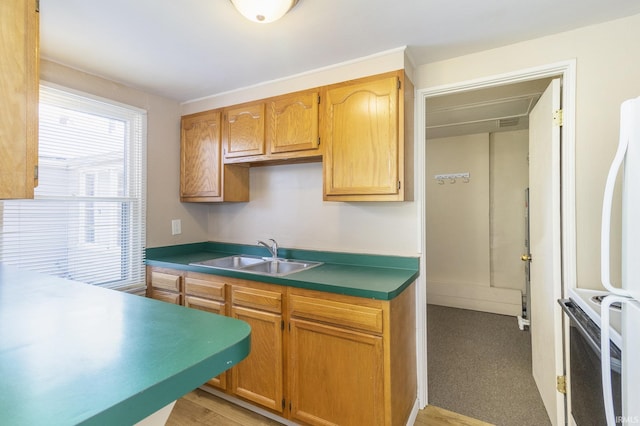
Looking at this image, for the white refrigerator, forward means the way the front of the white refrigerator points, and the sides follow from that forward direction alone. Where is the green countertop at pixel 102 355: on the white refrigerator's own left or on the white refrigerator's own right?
on the white refrigerator's own left

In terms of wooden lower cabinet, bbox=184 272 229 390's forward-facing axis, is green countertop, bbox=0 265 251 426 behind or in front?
in front

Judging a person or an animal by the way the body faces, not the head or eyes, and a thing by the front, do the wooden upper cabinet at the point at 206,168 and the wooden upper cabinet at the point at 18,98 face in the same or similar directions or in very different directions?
very different directions

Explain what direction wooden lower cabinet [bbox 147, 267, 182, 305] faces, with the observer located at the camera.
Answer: facing the viewer and to the left of the viewer

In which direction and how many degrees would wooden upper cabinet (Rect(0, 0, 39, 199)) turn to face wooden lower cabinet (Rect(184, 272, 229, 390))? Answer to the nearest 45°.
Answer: approximately 45° to its left

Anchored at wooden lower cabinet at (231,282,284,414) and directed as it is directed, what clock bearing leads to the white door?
The white door is roughly at 8 o'clock from the wooden lower cabinet.

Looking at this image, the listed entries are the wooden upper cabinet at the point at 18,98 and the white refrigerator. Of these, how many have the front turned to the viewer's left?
1

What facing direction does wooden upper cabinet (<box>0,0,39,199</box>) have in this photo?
to the viewer's right

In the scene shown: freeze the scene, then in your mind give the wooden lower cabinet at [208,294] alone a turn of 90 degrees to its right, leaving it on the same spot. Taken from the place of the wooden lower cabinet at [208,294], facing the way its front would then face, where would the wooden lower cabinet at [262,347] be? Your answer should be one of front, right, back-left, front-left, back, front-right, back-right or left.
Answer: back
